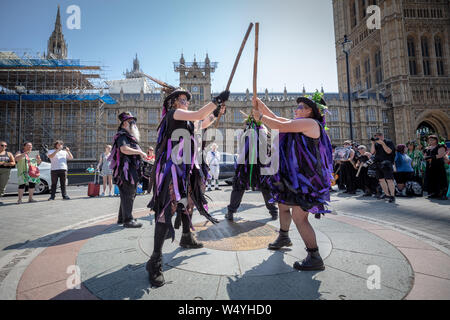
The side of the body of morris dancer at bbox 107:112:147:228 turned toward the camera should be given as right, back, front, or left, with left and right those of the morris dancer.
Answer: right

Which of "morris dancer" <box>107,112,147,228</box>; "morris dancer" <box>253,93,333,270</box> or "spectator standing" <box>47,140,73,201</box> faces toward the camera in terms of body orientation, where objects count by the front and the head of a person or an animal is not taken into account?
the spectator standing

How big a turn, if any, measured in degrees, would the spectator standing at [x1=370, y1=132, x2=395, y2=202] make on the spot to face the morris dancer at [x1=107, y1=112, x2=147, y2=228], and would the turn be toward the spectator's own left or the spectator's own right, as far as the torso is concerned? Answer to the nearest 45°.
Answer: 0° — they already face them

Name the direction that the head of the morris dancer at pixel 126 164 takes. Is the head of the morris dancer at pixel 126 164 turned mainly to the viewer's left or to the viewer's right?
to the viewer's right

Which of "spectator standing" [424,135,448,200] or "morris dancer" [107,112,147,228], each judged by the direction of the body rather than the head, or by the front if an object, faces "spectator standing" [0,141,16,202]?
"spectator standing" [424,135,448,200]

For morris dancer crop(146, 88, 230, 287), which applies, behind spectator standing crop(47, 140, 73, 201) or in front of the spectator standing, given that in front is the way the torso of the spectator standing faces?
in front

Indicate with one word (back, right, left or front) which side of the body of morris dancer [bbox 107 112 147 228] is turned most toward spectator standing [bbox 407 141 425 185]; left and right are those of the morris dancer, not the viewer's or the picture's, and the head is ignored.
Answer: front

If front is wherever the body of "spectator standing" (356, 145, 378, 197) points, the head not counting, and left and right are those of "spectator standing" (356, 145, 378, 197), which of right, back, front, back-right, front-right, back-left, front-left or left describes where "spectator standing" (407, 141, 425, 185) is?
back

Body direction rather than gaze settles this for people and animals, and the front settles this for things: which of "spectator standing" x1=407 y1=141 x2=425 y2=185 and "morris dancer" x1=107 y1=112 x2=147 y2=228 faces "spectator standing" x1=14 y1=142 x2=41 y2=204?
"spectator standing" x1=407 y1=141 x2=425 y2=185

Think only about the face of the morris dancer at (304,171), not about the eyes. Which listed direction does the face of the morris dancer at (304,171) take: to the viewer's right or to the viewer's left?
to the viewer's left
